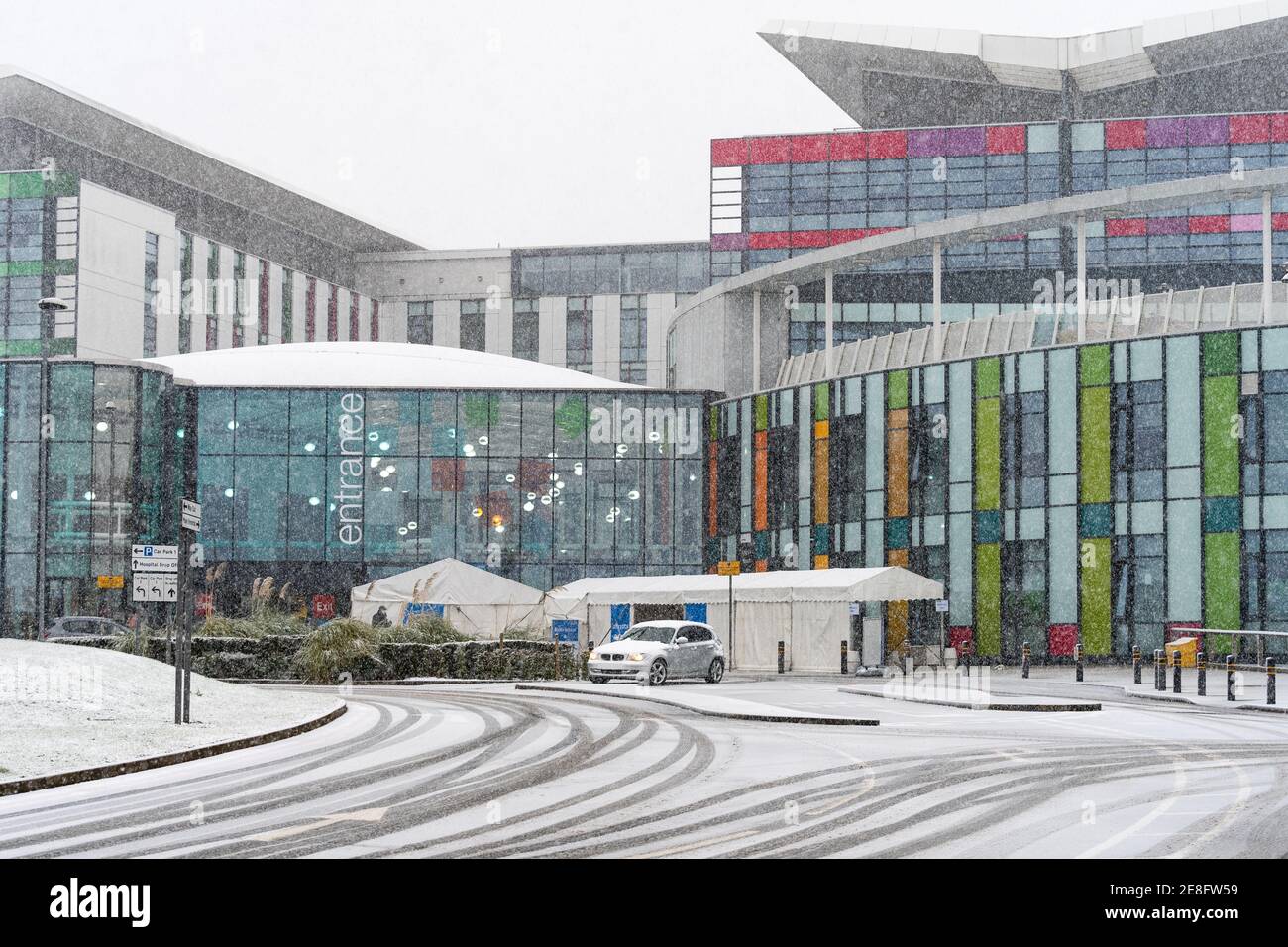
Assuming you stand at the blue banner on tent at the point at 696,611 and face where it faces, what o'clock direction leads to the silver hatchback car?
The silver hatchback car is roughly at 12 o'clock from the blue banner on tent.

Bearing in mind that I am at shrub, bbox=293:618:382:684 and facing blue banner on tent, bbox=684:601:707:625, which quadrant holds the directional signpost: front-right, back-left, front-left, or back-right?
back-right

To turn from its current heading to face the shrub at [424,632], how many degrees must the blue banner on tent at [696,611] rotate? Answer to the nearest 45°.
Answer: approximately 45° to its right

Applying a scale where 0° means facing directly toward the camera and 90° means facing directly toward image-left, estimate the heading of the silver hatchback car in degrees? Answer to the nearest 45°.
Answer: approximately 45°

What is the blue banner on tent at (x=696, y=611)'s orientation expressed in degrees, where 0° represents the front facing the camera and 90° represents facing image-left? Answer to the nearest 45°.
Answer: approximately 0°

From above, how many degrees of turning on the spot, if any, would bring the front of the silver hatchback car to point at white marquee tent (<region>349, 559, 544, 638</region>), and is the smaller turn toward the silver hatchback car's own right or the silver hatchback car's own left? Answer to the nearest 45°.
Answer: approximately 90° to the silver hatchback car's own right

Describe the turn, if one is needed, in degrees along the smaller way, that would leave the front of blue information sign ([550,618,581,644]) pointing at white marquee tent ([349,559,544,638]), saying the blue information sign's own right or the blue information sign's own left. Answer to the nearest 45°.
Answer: approximately 90° to the blue information sign's own right

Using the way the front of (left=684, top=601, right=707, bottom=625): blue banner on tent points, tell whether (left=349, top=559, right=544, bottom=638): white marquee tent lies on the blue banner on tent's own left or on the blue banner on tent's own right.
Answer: on the blue banner on tent's own right

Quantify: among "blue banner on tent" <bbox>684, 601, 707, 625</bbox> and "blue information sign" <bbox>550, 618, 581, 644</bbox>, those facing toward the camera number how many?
2

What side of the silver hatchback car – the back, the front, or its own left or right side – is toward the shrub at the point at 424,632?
right
